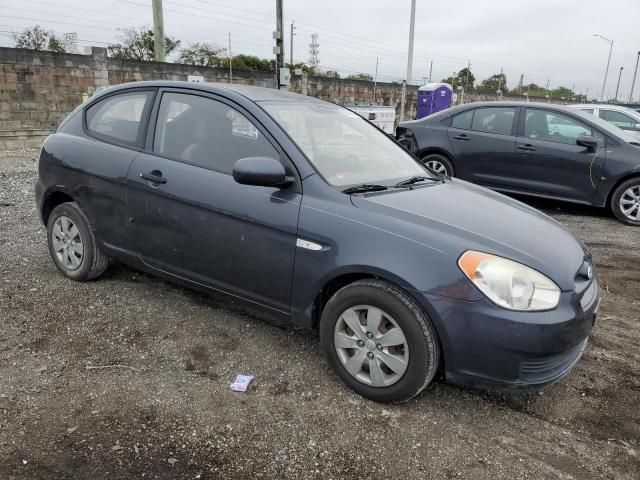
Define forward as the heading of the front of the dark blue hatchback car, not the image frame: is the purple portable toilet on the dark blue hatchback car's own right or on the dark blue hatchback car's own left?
on the dark blue hatchback car's own left

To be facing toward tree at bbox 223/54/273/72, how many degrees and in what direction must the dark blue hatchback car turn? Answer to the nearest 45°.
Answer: approximately 135° to its left

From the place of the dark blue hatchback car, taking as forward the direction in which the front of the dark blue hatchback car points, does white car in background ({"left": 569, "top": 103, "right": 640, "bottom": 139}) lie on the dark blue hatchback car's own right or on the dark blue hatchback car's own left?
on the dark blue hatchback car's own left

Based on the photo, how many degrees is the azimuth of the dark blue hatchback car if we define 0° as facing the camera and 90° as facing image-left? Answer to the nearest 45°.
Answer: approximately 315°

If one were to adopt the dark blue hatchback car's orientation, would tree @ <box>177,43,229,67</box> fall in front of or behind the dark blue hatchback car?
behind

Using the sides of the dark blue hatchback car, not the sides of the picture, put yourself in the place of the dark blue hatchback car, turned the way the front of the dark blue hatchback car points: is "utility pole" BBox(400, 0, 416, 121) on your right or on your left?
on your left
